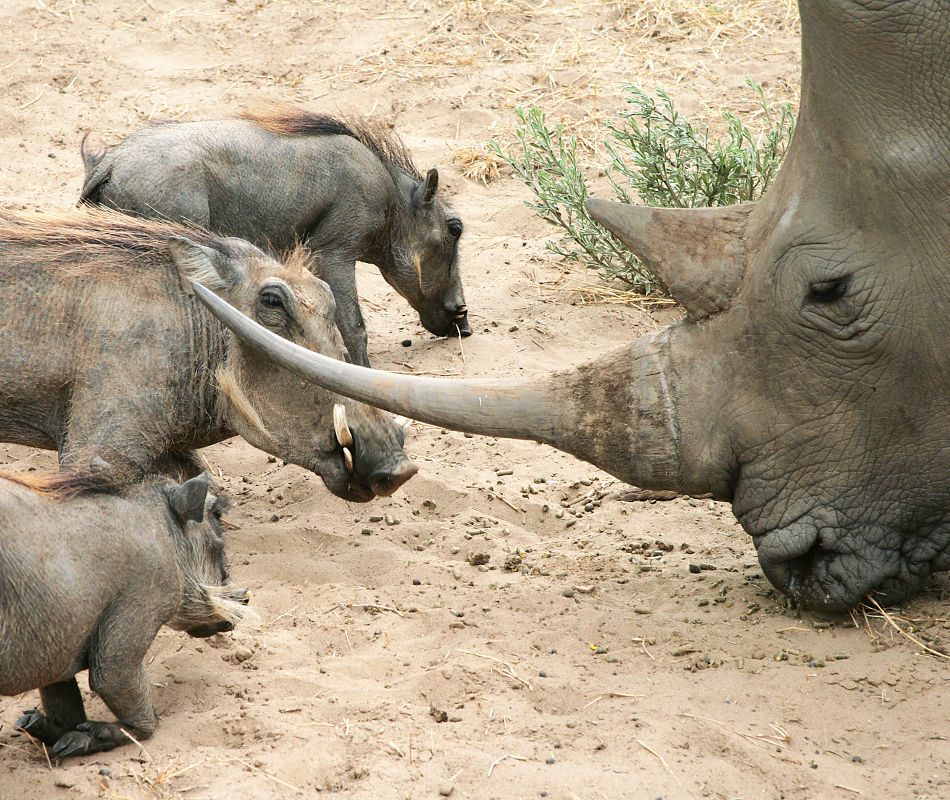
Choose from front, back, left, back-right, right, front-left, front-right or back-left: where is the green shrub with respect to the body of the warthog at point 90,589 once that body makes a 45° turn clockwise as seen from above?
left

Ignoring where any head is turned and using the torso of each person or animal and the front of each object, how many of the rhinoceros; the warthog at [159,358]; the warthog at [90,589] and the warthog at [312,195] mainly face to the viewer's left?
1

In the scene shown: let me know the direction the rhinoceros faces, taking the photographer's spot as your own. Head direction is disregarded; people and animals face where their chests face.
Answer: facing to the left of the viewer

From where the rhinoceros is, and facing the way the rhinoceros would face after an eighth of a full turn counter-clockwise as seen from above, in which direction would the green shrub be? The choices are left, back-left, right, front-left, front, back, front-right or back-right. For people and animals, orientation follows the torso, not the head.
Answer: back-right

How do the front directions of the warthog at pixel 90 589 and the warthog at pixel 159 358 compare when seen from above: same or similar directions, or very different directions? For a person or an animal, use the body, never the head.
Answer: same or similar directions

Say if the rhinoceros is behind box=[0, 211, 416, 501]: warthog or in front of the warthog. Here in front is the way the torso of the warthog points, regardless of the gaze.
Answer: in front

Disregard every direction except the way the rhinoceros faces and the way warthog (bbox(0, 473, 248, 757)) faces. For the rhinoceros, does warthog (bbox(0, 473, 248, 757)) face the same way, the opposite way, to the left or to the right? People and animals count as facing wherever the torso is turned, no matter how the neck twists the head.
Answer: the opposite way

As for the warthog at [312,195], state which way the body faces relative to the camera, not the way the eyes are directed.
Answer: to the viewer's right

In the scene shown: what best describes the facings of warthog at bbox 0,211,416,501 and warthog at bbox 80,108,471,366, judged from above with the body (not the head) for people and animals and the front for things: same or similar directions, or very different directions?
same or similar directions

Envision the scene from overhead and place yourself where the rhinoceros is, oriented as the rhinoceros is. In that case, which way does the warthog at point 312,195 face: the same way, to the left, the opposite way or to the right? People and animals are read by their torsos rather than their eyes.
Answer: the opposite way

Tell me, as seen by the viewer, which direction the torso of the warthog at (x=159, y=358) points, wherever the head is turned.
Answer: to the viewer's right

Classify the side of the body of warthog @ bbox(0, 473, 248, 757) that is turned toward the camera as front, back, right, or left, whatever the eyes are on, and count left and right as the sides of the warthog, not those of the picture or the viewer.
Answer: right

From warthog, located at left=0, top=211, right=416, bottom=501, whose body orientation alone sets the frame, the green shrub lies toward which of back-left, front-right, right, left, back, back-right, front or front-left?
front-left

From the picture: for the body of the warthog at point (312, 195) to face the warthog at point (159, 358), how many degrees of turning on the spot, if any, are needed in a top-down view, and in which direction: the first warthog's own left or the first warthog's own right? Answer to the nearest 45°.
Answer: approximately 90° to the first warthog's own right

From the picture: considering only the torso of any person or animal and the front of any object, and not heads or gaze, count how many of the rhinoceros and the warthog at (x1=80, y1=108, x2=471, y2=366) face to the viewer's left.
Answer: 1
